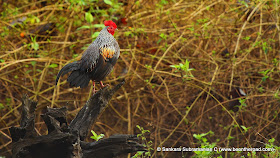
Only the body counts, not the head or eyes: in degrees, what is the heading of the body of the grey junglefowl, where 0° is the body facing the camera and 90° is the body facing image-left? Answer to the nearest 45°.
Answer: approximately 270°
